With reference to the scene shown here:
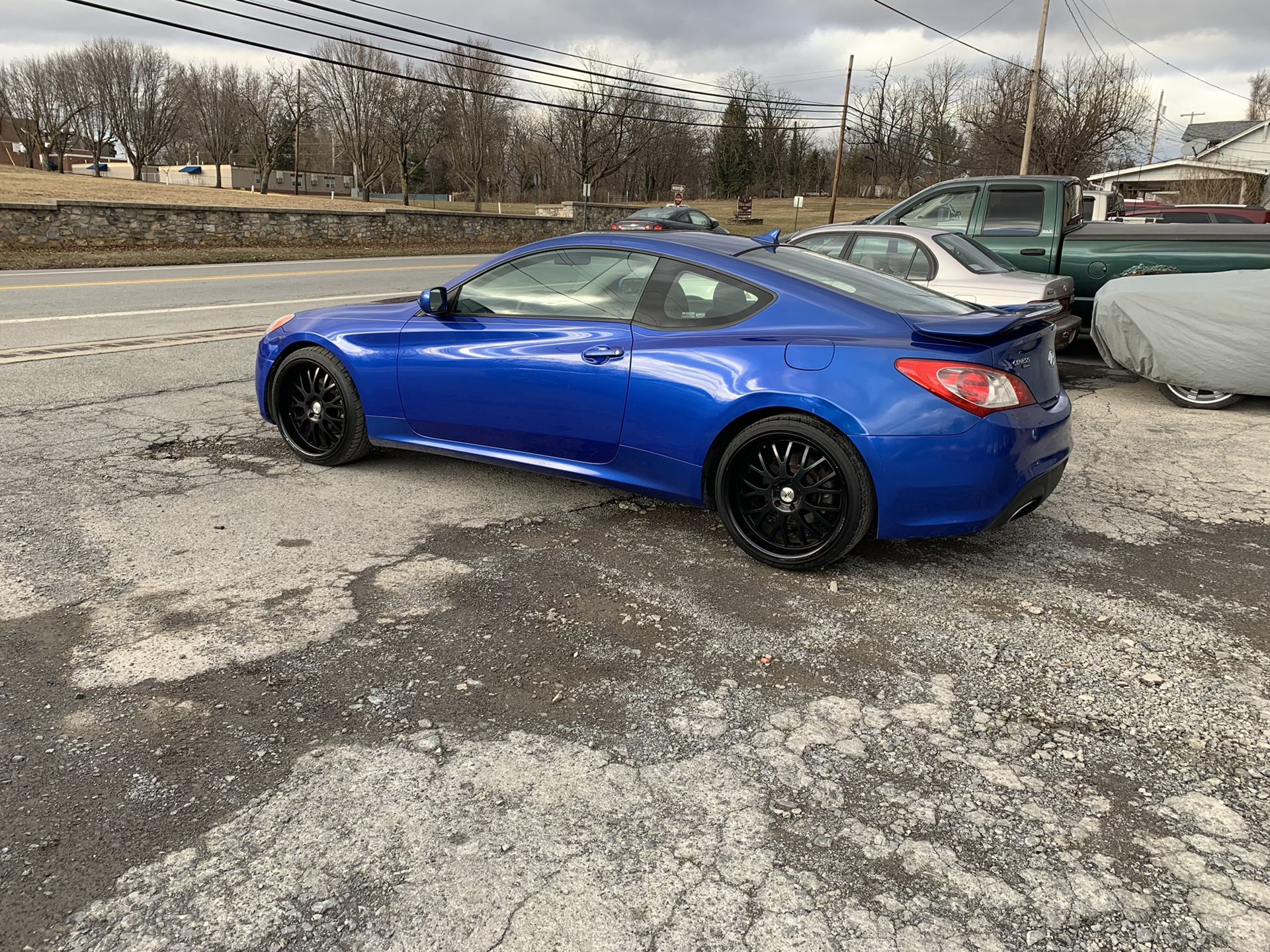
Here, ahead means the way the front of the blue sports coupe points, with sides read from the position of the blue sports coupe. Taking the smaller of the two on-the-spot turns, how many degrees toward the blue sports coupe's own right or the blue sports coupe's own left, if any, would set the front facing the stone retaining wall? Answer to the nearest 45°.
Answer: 0° — it already faces it

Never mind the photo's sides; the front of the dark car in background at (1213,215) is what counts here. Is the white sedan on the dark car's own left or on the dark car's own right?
on the dark car's own left

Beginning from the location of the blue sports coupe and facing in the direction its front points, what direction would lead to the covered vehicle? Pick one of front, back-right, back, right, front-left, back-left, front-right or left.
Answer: right

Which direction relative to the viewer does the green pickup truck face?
to the viewer's left

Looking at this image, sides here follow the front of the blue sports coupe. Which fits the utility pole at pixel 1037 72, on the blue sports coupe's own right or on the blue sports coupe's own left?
on the blue sports coupe's own right

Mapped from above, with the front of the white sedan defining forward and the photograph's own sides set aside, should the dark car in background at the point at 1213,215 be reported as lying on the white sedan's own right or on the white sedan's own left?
on the white sedan's own right

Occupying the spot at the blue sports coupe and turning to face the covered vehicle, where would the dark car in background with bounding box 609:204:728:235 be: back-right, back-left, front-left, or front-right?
front-left

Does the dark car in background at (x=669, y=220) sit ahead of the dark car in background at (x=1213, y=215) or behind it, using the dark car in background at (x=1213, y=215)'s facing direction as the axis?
ahead

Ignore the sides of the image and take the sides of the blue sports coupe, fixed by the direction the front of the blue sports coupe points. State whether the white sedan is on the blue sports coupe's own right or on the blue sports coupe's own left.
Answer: on the blue sports coupe's own right

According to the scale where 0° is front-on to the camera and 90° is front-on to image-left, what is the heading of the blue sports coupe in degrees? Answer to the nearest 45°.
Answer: approximately 135°

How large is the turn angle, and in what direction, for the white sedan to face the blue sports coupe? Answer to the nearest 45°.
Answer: approximately 135° to its left

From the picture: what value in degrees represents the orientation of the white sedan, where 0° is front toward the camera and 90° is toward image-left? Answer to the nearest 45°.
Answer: approximately 135°

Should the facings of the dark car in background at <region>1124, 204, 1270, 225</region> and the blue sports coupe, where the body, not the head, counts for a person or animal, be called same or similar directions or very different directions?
same or similar directions

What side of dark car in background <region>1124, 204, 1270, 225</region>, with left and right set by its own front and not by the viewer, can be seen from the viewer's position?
left

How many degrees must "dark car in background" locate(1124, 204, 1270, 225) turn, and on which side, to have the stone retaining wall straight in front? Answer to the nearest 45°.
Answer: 0° — it already faces it

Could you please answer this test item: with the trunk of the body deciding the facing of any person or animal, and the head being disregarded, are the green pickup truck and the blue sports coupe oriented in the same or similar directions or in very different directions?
same or similar directions
